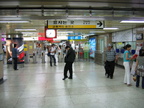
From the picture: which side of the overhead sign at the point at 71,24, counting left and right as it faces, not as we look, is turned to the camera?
front

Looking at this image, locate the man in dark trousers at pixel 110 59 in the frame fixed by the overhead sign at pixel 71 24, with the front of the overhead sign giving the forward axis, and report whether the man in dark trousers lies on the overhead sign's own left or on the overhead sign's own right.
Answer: on the overhead sign's own left

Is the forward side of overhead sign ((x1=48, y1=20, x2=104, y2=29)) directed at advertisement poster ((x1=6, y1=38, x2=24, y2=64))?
no

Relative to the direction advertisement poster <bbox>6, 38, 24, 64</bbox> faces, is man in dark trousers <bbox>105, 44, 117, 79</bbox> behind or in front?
in front
